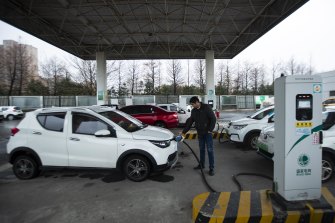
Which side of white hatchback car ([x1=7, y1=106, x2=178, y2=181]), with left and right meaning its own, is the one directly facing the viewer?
right

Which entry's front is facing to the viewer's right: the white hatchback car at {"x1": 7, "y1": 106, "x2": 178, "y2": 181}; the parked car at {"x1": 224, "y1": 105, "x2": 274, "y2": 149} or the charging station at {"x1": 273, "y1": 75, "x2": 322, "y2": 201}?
the white hatchback car

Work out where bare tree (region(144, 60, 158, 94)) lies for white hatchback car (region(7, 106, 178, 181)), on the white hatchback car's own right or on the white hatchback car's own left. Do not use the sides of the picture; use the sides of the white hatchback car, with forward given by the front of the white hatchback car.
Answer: on the white hatchback car's own left

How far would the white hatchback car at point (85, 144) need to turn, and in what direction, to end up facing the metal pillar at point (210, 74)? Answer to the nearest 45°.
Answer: approximately 45° to its left

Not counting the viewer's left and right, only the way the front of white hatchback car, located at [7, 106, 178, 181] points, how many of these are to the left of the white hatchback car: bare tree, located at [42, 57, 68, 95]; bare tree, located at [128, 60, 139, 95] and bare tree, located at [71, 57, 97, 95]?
3

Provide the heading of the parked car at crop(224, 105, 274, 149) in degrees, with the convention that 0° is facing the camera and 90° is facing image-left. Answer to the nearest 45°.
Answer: approximately 45°

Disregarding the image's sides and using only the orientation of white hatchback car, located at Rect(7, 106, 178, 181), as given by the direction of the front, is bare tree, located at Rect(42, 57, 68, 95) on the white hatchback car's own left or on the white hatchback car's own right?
on the white hatchback car's own left

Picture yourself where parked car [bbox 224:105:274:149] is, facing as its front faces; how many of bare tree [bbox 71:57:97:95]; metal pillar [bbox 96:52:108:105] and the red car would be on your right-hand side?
3

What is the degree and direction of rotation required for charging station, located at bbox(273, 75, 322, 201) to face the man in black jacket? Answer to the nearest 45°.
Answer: approximately 135° to its right

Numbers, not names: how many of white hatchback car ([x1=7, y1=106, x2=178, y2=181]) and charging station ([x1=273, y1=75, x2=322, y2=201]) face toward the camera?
1

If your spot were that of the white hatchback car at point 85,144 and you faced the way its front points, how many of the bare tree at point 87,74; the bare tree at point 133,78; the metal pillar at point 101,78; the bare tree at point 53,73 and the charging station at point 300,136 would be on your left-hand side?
4

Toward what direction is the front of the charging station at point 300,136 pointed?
toward the camera

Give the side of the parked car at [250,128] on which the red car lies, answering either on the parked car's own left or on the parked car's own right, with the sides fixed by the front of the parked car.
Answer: on the parked car's own right

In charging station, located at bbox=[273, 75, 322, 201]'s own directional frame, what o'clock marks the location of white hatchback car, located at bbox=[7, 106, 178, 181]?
The white hatchback car is roughly at 3 o'clock from the charging station.

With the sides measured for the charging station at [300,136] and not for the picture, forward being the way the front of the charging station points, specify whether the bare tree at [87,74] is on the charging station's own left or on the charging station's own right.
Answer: on the charging station's own right
